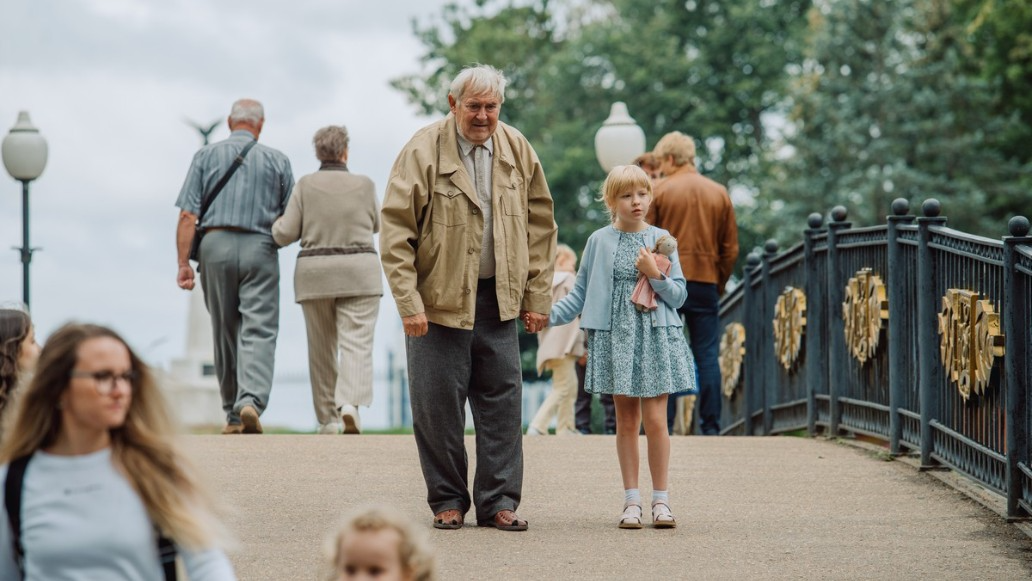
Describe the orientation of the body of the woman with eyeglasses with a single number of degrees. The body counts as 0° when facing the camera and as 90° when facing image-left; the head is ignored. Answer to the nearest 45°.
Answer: approximately 0°

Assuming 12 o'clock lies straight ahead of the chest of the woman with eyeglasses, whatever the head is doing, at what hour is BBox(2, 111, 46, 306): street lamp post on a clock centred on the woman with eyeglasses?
The street lamp post is roughly at 6 o'clock from the woman with eyeglasses.

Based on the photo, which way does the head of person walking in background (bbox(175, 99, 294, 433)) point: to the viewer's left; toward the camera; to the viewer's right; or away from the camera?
away from the camera

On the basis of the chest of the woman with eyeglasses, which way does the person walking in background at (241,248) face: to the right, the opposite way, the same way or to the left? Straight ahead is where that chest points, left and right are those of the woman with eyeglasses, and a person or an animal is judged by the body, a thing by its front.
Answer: the opposite way

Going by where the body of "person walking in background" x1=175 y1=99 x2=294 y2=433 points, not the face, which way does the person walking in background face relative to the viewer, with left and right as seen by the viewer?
facing away from the viewer

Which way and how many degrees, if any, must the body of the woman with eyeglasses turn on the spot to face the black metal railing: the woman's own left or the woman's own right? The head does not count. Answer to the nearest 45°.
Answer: approximately 135° to the woman's own left

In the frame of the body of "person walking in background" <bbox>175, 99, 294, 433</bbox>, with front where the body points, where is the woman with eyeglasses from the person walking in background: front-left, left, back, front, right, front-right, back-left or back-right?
back

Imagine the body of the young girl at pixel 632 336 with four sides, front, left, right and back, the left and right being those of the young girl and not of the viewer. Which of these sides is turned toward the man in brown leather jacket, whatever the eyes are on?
back

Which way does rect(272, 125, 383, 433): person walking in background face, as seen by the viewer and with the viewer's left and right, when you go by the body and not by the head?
facing away from the viewer

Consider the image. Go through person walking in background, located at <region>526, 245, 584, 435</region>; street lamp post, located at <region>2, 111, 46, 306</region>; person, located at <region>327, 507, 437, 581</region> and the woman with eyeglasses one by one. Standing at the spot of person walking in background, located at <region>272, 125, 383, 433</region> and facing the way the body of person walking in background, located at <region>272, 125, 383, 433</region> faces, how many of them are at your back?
2
